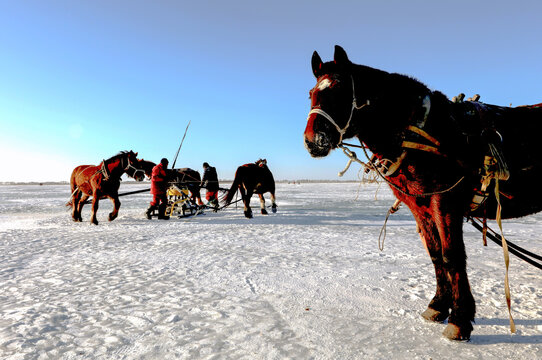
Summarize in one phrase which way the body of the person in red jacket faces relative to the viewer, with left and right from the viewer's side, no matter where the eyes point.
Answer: facing to the right of the viewer

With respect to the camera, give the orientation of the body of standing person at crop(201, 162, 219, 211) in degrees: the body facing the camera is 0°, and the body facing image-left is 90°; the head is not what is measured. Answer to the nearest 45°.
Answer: approximately 90°

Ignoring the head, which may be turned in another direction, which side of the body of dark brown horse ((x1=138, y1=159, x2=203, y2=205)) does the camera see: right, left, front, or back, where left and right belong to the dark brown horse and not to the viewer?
left

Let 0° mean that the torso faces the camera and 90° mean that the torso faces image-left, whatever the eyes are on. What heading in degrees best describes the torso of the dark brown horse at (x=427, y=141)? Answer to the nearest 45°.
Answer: approximately 45°

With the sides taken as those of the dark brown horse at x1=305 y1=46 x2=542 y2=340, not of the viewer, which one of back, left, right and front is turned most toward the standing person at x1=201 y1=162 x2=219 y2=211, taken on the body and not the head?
right

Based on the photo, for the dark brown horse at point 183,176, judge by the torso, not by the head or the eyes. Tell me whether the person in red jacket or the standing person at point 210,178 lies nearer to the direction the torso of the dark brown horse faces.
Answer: the person in red jacket

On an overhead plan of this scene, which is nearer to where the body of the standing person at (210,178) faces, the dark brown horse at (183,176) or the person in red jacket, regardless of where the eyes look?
the dark brown horse

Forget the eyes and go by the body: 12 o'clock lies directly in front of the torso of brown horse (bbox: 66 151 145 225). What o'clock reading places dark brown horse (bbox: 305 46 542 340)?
The dark brown horse is roughly at 1 o'clock from the brown horse.
